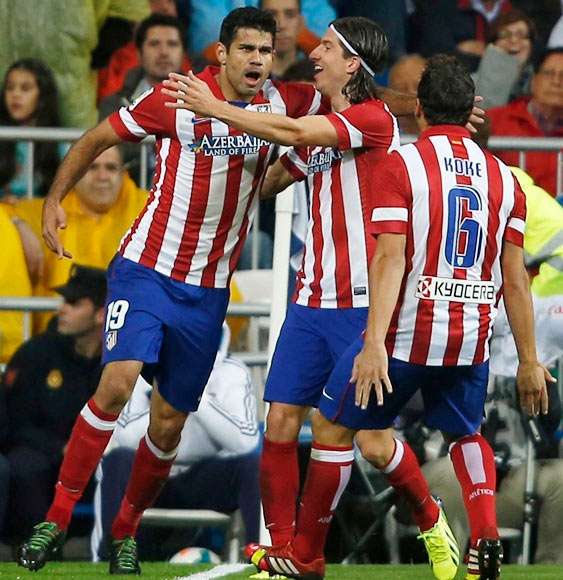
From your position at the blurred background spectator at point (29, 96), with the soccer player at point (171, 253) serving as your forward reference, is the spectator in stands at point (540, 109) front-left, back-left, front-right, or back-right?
front-left

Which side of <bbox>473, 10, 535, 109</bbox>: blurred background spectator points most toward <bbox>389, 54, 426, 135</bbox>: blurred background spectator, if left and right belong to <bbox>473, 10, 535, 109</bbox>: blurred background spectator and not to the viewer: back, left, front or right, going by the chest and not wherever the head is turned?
right

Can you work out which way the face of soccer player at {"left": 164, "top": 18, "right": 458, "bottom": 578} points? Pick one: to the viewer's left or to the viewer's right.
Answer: to the viewer's left

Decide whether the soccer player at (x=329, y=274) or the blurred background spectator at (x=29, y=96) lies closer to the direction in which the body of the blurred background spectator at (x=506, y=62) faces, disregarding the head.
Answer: the soccer player

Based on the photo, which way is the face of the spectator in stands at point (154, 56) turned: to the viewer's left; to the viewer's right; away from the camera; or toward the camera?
toward the camera

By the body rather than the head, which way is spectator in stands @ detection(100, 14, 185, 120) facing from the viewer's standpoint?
toward the camera

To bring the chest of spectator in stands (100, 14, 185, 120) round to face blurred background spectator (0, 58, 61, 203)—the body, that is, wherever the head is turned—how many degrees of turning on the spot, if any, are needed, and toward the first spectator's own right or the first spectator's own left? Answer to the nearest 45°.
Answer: approximately 90° to the first spectator's own right

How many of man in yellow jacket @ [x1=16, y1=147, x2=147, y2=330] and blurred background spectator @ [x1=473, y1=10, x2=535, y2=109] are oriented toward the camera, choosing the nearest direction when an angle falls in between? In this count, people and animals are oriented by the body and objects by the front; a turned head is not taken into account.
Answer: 2

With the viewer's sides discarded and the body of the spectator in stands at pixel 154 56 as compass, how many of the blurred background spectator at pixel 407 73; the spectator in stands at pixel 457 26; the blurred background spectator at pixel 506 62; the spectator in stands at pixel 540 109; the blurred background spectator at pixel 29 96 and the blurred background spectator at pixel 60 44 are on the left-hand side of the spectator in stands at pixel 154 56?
4

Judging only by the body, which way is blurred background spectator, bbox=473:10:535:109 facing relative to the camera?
toward the camera

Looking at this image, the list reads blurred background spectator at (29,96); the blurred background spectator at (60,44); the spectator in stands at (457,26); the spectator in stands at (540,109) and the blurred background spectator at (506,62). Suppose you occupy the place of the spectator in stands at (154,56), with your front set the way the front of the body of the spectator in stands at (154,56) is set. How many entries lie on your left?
3
